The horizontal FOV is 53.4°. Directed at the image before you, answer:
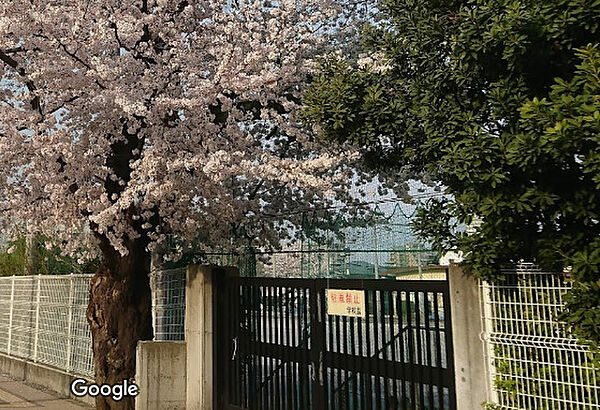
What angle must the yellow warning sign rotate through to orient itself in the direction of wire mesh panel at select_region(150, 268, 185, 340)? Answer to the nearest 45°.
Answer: approximately 135° to its right

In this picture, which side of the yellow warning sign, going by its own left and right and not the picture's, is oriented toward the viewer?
front

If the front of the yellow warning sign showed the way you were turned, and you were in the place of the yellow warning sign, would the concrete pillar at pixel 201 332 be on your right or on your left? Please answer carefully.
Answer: on your right

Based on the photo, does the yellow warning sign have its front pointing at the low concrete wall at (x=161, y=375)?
no

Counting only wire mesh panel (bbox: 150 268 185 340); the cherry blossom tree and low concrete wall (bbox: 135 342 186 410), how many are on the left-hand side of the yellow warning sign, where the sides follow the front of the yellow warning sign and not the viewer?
0

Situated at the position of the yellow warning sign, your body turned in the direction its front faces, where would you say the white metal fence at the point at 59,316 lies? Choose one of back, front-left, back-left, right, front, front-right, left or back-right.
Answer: back-right

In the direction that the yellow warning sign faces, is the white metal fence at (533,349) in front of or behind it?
in front

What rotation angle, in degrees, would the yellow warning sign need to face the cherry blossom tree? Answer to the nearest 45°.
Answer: approximately 135° to its right

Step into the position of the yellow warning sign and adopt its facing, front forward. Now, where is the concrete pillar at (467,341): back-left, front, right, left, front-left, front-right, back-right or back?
front-left
